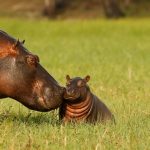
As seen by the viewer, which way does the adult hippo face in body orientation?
to the viewer's right

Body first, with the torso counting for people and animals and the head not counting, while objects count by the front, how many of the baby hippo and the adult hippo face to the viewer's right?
1

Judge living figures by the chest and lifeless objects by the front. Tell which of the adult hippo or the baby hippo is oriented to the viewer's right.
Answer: the adult hippo

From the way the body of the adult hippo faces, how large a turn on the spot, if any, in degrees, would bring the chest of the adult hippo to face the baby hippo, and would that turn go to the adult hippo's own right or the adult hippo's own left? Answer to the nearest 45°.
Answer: approximately 45° to the adult hippo's own left

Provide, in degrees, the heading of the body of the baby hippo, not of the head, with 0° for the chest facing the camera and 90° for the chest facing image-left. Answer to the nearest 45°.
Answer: approximately 45°
